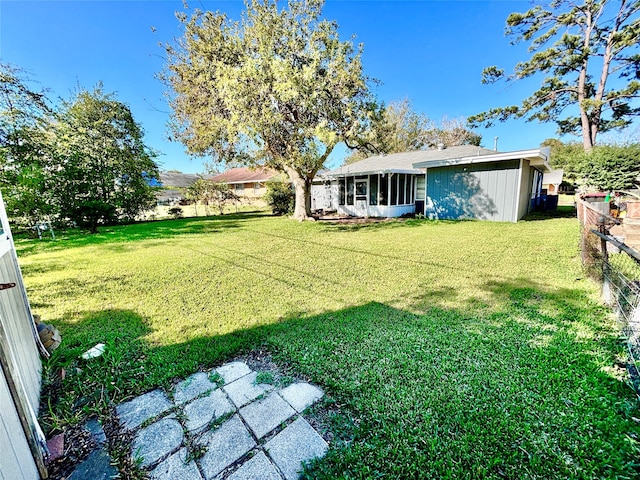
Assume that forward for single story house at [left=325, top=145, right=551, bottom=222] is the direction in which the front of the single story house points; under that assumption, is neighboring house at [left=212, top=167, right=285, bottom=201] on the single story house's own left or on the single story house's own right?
on the single story house's own left

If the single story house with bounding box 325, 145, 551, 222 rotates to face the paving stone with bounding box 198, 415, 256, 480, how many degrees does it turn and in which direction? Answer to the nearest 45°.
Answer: approximately 180°

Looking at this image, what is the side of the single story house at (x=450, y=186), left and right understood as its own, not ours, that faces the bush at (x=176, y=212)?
left

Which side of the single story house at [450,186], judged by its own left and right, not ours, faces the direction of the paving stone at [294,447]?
back

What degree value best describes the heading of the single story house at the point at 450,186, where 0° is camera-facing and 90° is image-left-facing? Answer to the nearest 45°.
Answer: approximately 180°

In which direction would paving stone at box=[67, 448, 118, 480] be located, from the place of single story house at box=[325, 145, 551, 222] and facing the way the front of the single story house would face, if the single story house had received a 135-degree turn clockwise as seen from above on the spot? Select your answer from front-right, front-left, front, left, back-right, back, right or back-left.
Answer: front-right

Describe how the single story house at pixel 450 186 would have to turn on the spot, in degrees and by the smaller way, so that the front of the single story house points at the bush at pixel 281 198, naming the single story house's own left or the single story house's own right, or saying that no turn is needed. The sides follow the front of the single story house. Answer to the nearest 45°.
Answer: approximately 90° to the single story house's own left

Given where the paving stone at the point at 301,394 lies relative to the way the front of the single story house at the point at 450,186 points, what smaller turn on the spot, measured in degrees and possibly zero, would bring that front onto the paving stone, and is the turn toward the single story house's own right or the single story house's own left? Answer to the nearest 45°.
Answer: approximately 180°
